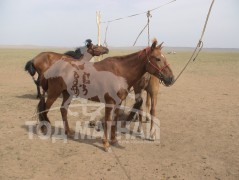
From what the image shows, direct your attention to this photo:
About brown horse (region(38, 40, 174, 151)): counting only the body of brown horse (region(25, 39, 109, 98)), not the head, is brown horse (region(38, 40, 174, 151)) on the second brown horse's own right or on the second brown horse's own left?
on the second brown horse's own right

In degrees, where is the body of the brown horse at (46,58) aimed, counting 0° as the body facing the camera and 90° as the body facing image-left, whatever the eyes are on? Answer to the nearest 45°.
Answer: approximately 270°
